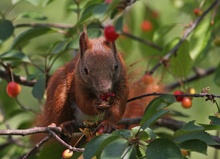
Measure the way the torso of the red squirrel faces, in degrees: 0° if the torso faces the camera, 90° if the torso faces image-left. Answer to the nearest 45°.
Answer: approximately 315°

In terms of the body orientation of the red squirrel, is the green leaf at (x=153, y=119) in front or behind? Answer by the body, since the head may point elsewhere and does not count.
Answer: in front

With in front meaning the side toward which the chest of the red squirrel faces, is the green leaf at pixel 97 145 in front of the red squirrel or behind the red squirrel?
in front

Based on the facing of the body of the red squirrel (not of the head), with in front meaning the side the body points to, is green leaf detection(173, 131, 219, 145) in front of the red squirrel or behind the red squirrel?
in front

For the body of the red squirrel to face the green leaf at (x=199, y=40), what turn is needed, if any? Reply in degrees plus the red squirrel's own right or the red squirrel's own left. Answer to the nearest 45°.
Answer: approximately 90° to the red squirrel's own left
